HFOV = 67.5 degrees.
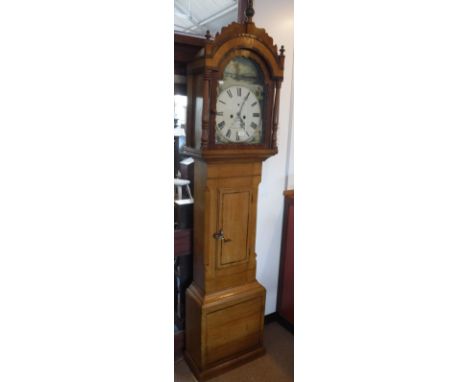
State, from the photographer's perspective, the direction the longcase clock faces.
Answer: facing the viewer and to the right of the viewer

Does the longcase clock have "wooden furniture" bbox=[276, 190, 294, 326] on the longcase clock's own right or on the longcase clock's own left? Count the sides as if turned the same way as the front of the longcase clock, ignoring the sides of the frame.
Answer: on the longcase clock's own left
